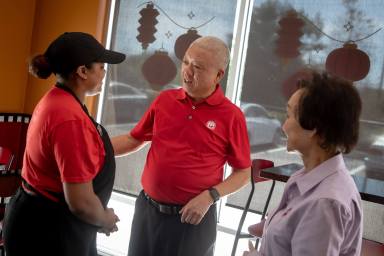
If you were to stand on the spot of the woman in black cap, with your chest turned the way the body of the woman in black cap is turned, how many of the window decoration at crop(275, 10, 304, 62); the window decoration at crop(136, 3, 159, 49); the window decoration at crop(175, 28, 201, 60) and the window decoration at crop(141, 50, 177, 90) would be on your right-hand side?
0

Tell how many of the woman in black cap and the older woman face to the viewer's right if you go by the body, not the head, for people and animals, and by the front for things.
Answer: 1

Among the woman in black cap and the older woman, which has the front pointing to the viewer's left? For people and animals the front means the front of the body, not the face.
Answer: the older woman

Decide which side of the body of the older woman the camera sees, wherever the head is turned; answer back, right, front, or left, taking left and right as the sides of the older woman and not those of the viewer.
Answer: left

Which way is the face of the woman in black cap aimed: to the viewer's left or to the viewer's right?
to the viewer's right

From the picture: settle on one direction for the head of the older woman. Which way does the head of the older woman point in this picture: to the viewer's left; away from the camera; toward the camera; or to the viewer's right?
to the viewer's left

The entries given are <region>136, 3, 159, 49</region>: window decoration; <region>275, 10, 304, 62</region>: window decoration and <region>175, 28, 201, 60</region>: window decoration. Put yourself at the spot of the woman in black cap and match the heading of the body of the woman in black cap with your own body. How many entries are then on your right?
0

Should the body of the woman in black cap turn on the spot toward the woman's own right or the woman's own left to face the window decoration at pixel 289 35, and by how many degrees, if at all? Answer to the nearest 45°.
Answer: approximately 45° to the woman's own left

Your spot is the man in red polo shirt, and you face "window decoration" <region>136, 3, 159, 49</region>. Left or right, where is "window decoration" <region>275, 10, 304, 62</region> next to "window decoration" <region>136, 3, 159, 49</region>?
right

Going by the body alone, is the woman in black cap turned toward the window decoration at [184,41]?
no

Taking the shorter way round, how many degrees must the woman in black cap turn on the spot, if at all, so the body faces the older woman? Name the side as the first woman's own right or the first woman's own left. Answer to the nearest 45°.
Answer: approximately 45° to the first woman's own right

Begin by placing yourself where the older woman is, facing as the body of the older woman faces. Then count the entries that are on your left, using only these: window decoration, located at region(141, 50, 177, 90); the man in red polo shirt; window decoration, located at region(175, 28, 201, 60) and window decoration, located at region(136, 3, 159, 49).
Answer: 0

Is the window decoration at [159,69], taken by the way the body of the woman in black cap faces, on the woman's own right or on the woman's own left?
on the woman's own left

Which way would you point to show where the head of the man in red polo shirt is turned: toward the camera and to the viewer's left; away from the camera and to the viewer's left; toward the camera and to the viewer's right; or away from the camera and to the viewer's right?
toward the camera and to the viewer's left

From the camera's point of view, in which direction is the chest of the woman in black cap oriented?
to the viewer's right
